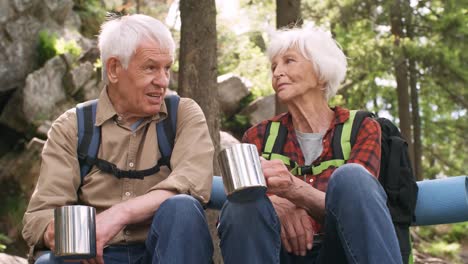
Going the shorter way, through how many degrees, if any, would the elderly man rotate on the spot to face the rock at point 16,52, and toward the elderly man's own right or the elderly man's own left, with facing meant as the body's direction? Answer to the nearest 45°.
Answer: approximately 180°

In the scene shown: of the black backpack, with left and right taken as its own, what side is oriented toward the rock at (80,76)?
left

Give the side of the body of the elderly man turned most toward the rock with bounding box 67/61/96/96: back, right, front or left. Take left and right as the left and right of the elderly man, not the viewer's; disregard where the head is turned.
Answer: back

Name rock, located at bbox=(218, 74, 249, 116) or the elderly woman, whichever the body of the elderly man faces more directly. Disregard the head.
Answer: the elderly woman

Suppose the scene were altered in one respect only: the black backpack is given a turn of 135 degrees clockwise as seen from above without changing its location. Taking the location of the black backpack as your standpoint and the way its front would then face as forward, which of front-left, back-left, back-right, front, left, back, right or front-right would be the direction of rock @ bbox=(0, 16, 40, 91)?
back-right

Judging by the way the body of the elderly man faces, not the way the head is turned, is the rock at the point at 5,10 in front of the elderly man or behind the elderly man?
behind

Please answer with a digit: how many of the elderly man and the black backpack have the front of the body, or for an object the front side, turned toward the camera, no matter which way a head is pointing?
1

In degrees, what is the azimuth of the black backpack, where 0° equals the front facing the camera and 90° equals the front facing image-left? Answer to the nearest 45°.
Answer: approximately 225°

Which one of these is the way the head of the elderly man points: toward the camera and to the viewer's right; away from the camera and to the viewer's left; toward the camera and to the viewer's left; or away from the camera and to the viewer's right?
toward the camera and to the viewer's right
